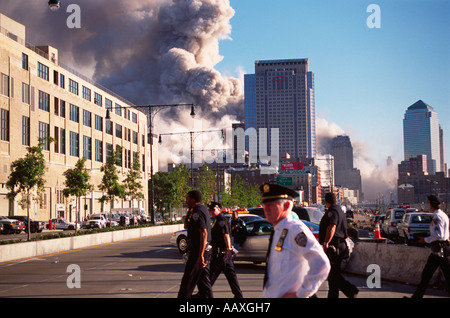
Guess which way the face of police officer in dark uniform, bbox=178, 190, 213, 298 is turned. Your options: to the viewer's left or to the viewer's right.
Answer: to the viewer's left

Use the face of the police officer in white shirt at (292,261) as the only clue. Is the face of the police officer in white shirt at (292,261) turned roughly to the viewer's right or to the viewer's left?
to the viewer's left

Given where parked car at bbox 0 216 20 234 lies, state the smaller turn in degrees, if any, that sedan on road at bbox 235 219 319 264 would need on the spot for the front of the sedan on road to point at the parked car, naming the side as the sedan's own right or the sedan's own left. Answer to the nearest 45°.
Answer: approximately 90° to the sedan's own right

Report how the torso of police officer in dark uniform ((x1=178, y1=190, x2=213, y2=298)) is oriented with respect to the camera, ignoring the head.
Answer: to the viewer's left

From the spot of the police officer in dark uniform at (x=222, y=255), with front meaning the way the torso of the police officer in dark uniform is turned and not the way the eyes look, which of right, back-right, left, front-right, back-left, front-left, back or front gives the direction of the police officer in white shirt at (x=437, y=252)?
back-left

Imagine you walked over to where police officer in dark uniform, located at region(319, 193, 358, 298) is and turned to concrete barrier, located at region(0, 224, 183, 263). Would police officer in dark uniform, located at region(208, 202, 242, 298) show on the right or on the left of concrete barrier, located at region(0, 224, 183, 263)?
left

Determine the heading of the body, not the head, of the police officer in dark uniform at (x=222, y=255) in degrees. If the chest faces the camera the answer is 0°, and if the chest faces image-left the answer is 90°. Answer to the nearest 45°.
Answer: approximately 45°

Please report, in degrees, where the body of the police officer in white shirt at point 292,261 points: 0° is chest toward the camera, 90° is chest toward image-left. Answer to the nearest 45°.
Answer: approximately 45°
